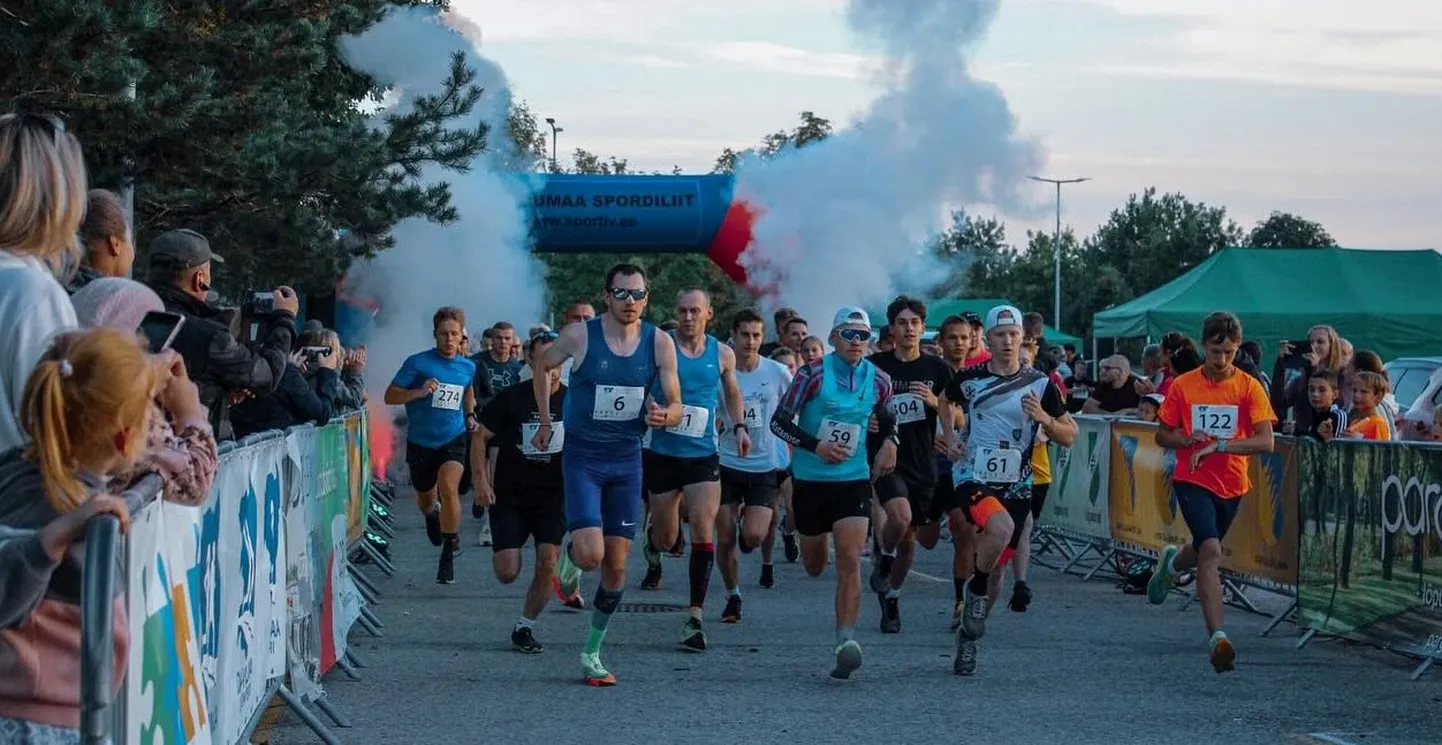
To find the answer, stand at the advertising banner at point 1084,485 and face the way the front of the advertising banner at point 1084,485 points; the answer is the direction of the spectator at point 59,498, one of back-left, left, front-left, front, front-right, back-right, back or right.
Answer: front-left

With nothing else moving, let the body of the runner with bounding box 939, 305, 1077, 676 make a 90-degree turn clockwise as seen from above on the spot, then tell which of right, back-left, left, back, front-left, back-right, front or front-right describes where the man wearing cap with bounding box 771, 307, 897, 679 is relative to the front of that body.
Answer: front

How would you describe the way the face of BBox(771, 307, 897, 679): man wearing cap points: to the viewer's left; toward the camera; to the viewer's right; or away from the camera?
toward the camera

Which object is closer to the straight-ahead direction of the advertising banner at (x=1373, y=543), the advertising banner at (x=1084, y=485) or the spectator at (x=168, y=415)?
the spectator

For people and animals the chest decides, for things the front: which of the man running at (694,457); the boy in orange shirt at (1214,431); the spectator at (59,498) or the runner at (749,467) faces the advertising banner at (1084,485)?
the spectator

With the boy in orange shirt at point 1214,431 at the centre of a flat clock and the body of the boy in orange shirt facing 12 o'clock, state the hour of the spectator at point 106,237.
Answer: The spectator is roughly at 1 o'clock from the boy in orange shirt.

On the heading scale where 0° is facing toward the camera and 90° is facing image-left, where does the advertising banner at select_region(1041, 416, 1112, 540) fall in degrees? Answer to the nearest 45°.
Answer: approximately 45°

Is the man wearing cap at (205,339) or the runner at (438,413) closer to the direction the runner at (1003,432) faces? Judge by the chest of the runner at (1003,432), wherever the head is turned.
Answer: the man wearing cap

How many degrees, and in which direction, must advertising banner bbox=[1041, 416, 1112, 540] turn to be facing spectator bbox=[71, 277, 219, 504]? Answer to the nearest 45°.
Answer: approximately 45° to its left

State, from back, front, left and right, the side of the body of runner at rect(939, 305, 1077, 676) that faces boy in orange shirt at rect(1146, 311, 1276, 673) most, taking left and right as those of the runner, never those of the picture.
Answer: left

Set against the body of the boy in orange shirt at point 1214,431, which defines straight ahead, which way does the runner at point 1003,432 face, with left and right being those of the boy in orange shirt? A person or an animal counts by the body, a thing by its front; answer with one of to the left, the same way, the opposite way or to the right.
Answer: the same way

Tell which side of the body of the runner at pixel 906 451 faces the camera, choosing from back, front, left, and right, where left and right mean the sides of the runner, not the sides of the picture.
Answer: front

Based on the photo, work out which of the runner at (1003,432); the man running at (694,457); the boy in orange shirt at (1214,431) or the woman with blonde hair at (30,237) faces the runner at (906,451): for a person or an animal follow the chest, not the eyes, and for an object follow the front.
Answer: the woman with blonde hair

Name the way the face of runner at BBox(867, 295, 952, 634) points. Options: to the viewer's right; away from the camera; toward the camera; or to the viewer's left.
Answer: toward the camera

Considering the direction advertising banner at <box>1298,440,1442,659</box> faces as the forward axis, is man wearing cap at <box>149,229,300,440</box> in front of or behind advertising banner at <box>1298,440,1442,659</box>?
in front

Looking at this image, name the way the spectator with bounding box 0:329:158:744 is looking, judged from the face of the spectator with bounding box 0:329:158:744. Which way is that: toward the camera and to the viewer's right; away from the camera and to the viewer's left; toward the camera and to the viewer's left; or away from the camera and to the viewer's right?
away from the camera and to the viewer's right

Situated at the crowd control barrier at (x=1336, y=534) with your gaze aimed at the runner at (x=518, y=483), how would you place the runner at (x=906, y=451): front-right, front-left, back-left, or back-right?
front-right

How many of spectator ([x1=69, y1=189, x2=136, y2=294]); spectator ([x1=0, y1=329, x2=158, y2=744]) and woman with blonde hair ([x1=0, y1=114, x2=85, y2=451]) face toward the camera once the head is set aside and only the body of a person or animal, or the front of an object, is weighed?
0

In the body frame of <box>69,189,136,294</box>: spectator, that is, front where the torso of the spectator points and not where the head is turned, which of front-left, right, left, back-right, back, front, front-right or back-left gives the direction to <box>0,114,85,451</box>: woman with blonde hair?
back-right

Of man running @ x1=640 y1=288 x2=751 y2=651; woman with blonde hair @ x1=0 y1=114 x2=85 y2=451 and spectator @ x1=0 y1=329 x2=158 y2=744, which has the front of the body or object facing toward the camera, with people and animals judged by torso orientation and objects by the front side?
the man running

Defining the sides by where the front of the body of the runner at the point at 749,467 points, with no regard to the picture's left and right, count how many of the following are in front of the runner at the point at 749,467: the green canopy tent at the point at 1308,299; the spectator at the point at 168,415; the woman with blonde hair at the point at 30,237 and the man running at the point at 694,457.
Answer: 3

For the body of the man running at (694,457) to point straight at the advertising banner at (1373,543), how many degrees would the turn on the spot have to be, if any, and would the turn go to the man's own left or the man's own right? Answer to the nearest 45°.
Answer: approximately 90° to the man's own left

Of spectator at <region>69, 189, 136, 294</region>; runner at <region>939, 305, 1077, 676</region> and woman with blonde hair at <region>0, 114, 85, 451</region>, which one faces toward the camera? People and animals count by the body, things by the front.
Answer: the runner
